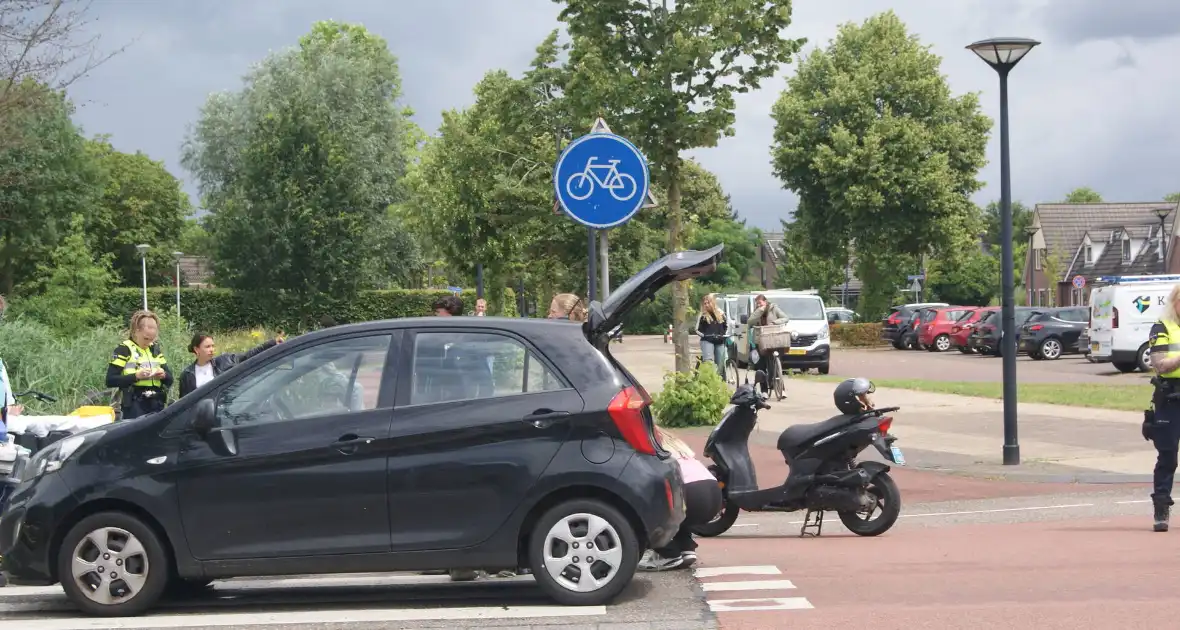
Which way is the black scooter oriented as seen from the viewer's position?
to the viewer's left

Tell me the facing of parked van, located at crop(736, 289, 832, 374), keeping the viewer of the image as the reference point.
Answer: facing the viewer and to the right of the viewer

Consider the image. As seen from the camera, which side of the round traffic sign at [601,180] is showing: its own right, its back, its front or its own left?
front

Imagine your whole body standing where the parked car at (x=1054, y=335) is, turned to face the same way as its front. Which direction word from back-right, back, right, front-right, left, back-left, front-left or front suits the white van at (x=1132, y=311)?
back-right

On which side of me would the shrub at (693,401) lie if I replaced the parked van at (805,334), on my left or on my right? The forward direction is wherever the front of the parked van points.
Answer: on my right

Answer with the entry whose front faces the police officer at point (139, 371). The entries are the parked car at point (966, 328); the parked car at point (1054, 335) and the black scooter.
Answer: the black scooter

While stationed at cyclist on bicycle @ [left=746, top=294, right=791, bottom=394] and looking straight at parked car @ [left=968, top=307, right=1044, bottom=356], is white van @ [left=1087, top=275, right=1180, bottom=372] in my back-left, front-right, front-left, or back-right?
front-right

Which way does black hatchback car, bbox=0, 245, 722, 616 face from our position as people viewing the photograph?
facing to the left of the viewer
